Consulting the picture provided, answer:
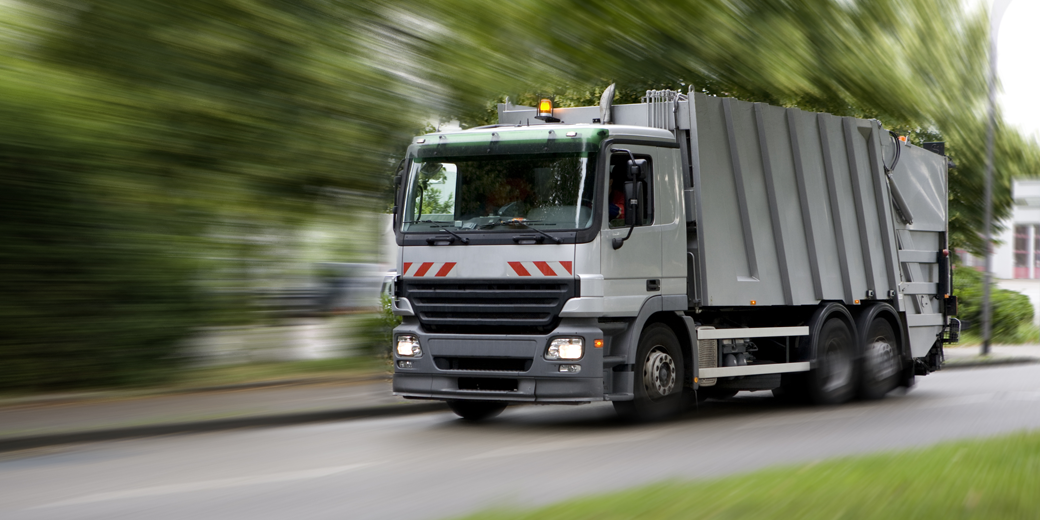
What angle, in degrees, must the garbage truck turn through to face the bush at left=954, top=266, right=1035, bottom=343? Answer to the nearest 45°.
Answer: approximately 180°

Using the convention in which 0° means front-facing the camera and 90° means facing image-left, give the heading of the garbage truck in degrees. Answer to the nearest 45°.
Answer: approximately 45°
